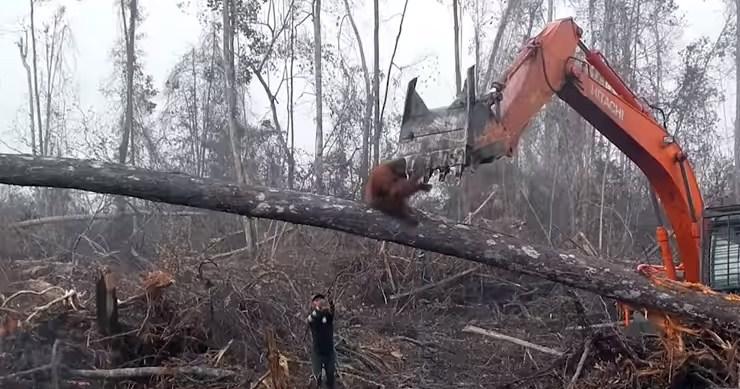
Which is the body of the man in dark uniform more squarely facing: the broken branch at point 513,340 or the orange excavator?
the orange excavator
